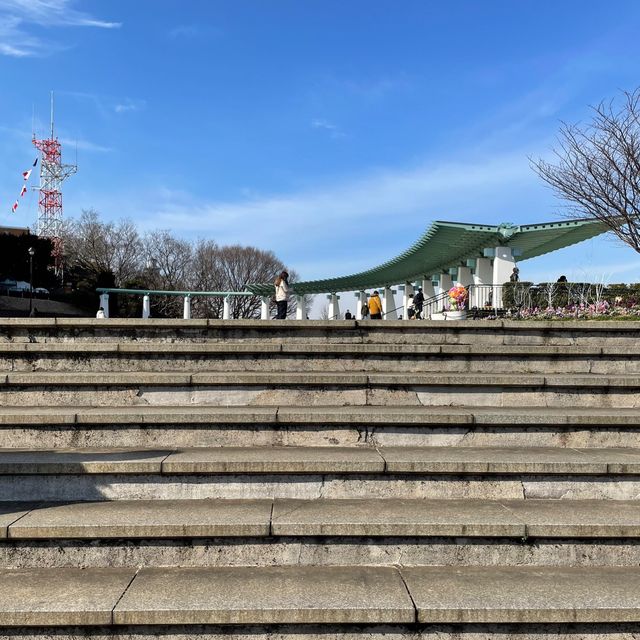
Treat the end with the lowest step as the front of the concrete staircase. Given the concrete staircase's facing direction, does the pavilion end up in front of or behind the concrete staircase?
behind

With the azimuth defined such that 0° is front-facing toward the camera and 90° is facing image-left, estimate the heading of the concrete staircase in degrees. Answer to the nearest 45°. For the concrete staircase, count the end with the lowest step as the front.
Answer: approximately 0°

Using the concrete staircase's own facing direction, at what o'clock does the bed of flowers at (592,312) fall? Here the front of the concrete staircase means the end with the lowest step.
The bed of flowers is roughly at 7 o'clock from the concrete staircase.
